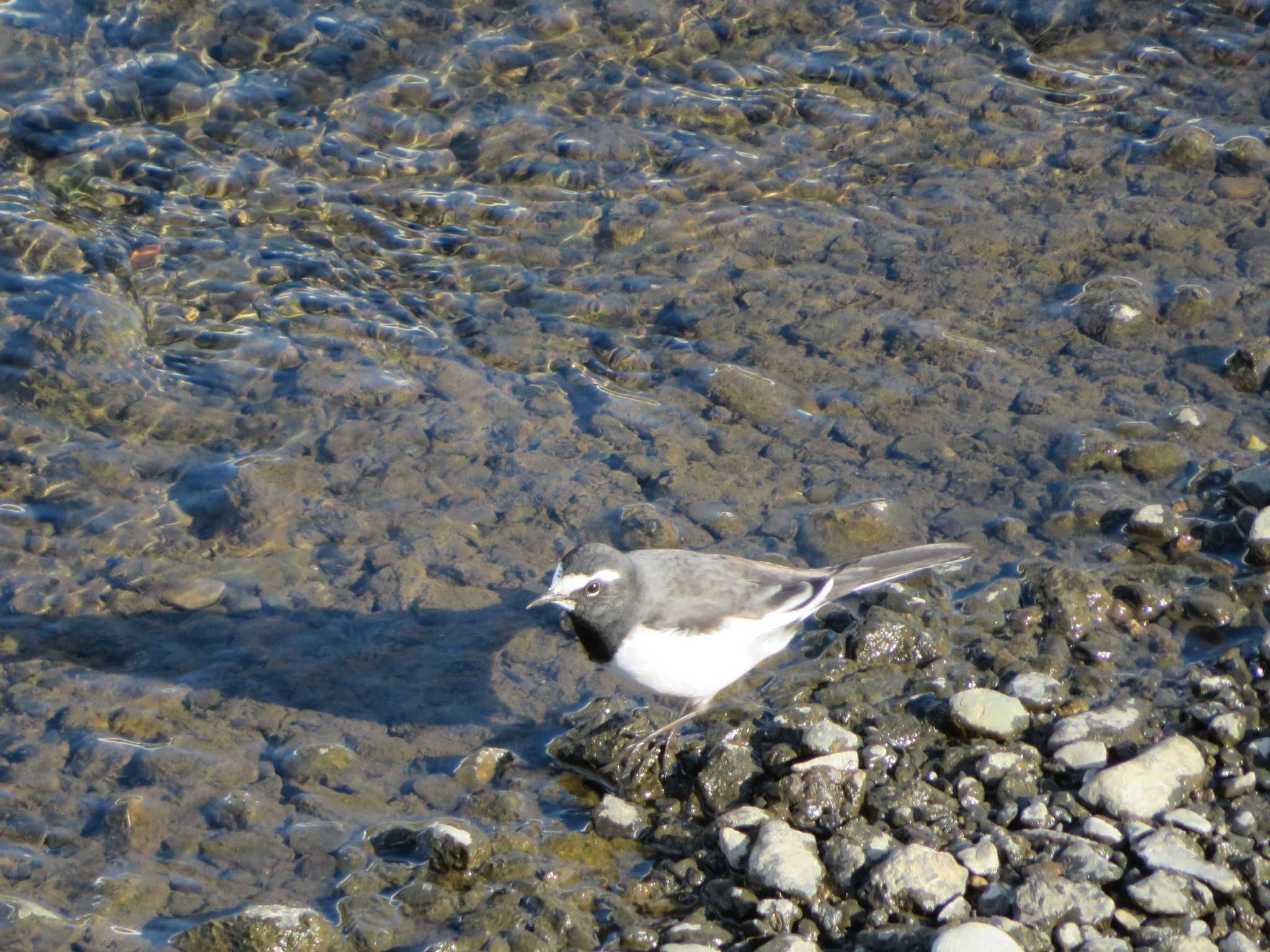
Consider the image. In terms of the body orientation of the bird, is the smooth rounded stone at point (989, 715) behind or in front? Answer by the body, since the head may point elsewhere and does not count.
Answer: behind

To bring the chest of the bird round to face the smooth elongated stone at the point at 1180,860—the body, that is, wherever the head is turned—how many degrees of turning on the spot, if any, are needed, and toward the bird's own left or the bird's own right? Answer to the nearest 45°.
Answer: approximately 135° to the bird's own left

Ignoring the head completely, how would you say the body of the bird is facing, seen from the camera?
to the viewer's left

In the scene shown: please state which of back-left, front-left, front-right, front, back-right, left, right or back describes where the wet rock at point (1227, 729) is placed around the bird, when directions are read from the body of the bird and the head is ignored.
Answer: back

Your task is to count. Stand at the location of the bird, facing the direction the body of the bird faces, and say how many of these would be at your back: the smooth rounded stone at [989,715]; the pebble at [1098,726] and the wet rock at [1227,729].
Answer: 3

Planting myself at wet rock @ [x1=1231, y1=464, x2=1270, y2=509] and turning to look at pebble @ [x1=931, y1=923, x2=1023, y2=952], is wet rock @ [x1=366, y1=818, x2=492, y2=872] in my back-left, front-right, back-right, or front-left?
front-right

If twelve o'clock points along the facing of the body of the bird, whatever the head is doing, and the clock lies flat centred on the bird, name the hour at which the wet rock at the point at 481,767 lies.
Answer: The wet rock is roughly at 11 o'clock from the bird.

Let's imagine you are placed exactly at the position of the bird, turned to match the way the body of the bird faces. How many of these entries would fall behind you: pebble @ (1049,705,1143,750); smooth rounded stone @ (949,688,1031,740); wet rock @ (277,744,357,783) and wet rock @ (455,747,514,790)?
2

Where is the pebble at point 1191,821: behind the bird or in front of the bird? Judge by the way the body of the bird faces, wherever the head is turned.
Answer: behind

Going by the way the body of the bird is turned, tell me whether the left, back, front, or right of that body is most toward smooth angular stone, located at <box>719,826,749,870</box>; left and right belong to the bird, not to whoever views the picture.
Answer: left

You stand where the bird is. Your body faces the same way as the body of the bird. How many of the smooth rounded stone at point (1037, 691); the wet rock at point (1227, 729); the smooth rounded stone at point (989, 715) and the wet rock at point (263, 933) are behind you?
3

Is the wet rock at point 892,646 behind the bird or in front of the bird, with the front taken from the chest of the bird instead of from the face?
behind

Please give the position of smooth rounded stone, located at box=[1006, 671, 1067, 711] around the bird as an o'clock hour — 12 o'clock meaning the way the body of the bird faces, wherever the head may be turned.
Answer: The smooth rounded stone is roughly at 6 o'clock from the bird.
